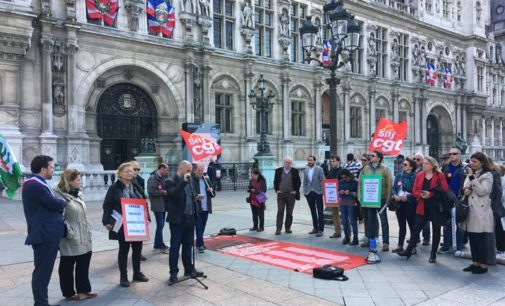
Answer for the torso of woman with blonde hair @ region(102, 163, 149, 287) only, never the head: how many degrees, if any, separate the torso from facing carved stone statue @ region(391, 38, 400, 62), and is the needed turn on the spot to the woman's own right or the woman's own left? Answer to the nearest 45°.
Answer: approximately 90° to the woman's own left

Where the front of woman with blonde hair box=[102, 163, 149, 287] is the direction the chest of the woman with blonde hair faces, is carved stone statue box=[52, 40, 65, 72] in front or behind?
behind

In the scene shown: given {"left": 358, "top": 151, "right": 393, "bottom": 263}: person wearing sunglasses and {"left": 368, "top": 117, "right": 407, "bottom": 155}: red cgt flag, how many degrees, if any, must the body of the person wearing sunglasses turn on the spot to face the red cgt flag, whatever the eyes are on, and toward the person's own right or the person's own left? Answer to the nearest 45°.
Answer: approximately 135° to the person's own right

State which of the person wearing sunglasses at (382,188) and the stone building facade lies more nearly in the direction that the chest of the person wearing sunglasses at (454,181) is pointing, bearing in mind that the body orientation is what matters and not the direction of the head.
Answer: the person wearing sunglasses

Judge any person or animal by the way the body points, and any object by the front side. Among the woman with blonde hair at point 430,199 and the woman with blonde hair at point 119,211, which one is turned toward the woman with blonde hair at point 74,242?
the woman with blonde hair at point 430,199

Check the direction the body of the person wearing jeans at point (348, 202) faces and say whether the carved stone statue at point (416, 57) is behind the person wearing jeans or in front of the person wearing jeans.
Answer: behind

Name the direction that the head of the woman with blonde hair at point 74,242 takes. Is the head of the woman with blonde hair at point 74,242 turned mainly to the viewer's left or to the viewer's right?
to the viewer's right

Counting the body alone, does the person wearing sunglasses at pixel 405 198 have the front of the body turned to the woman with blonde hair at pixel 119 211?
yes

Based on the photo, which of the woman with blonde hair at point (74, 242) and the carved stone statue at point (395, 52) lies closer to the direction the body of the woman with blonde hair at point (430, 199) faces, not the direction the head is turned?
the woman with blonde hair

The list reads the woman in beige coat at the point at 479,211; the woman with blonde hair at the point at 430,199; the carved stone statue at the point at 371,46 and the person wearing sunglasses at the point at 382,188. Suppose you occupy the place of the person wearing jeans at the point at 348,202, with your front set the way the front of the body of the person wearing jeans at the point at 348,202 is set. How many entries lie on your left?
3

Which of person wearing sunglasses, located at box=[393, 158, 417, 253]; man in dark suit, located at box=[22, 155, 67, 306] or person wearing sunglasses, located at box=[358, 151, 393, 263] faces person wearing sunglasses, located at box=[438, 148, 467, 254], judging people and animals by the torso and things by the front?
the man in dark suit
